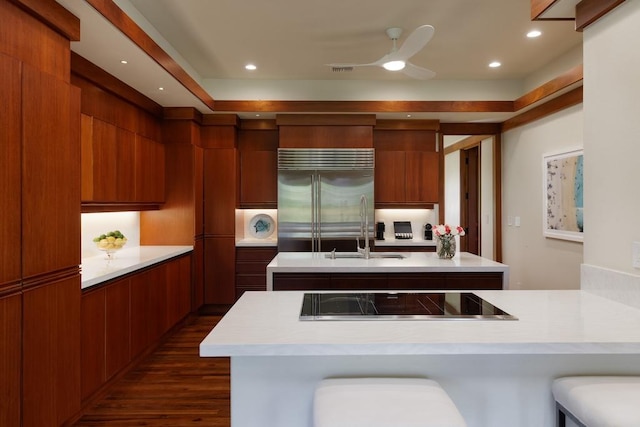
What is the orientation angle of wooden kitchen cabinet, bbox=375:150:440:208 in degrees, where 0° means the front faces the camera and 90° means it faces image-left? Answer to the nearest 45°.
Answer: approximately 0°

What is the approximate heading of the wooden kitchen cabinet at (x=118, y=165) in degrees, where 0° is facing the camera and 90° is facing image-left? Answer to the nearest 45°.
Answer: approximately 315°

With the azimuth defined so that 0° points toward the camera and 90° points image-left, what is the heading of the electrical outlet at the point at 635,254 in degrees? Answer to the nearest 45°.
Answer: approximately 45°

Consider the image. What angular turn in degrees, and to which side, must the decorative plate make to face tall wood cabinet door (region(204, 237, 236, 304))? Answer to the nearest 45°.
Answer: approximately 45° to its right

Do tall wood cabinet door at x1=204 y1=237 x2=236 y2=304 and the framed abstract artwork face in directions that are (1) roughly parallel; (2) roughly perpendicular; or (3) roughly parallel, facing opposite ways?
roughly perpendicular
